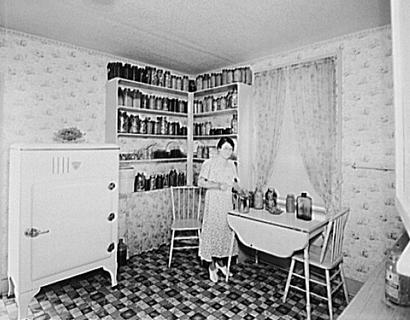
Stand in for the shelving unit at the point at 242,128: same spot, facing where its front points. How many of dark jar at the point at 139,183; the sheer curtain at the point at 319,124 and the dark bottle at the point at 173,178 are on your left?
1

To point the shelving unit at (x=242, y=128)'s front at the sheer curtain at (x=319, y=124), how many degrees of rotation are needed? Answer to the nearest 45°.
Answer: approximately 90° to its left

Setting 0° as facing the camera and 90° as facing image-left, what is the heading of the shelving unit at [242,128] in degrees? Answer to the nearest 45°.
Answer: approximately 45°

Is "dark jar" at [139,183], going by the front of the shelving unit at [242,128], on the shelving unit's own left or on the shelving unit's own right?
on the shelving unit's own right

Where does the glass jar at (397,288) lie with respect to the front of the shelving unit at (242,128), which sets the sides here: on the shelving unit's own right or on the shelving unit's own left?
on the shelving unit's own left
